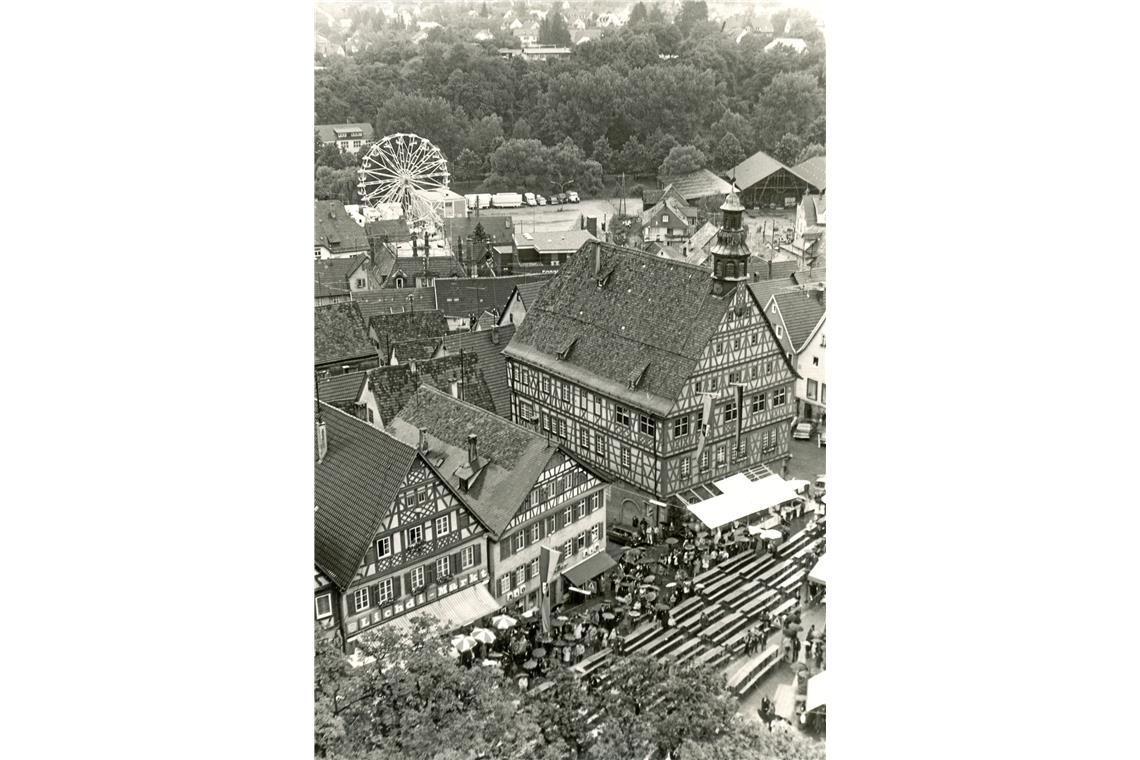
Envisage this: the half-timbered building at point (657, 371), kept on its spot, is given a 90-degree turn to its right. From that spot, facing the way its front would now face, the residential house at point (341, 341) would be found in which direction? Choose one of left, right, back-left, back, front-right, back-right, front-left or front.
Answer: front-right

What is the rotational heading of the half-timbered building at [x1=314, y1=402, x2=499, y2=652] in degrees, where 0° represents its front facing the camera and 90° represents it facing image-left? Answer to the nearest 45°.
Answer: approximately 315°

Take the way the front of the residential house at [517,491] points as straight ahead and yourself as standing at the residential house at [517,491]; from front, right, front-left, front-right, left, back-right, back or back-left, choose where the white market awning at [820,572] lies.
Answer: front-left

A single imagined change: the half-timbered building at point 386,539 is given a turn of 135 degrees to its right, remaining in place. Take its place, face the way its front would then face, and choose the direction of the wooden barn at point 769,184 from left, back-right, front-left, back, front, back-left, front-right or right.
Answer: right

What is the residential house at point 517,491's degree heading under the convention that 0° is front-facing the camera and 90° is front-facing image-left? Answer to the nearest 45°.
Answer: approximately 315°

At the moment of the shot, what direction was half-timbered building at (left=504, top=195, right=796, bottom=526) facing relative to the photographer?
facing the viewer and to the right of the viewer

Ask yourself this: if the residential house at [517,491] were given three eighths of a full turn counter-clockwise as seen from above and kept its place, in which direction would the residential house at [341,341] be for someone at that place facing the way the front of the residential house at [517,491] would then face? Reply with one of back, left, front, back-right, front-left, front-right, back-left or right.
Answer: left

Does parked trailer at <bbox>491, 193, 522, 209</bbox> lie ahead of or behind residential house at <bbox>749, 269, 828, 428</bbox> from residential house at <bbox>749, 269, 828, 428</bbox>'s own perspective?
behind
